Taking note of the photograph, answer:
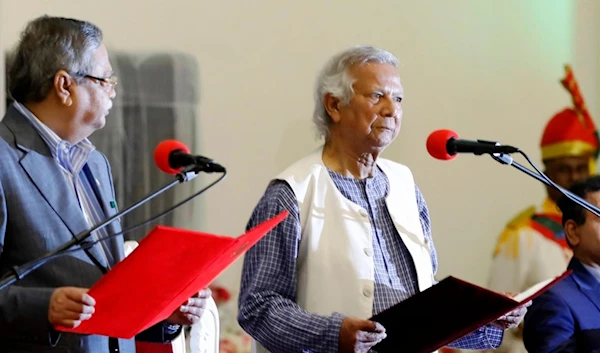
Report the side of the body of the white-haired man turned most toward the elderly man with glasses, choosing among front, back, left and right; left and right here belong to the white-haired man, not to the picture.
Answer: right

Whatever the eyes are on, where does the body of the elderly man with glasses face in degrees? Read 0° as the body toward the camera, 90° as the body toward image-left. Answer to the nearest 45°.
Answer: approximately 315°

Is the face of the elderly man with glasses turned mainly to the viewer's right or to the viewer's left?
to the viewer's right

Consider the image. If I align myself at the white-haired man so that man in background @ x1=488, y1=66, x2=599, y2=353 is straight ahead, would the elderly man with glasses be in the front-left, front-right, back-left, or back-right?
back-left

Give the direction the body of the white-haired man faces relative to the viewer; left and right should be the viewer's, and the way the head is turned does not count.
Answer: facing the viewer and to the right of the viewer

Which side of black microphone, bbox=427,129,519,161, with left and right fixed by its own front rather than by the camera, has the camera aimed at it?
left

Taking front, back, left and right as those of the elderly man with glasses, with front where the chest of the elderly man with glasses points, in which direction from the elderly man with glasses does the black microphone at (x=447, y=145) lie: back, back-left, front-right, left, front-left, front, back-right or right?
front-left

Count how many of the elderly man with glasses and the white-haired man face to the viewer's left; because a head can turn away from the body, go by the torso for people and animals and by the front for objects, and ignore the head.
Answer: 0

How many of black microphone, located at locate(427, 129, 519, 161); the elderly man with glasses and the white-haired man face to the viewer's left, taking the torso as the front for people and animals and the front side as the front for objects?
1

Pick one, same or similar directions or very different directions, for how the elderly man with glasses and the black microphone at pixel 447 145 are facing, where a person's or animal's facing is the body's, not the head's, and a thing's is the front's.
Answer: very different directions

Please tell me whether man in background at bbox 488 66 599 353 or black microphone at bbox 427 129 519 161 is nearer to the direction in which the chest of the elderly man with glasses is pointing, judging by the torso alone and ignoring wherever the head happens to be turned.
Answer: the black microphone

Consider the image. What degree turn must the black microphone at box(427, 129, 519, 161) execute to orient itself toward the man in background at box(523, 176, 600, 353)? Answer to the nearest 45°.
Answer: approximately 135° to its right

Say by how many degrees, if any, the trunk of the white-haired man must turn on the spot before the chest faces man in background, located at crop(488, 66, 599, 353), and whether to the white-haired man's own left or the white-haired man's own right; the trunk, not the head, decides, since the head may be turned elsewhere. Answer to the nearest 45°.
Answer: approximately 90° to the white-haired man's own left

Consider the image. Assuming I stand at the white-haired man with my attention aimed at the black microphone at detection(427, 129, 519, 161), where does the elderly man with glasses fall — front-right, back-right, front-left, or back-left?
back-right
